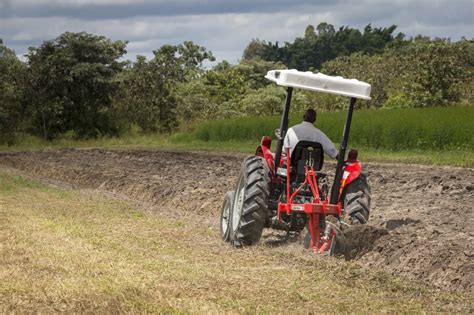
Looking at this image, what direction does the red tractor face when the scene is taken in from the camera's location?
facing away from the viewer and to the left of the viewer

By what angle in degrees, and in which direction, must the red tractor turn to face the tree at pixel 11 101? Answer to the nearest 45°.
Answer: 0° — it already faces it

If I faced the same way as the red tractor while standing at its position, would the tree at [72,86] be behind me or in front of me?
in front
